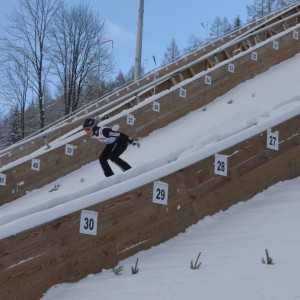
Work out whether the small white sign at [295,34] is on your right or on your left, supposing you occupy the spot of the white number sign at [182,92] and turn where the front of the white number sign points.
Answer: on your left

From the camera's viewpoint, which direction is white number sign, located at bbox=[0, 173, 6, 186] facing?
toward the camera

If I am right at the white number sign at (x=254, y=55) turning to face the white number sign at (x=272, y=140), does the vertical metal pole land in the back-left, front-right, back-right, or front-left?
back-right

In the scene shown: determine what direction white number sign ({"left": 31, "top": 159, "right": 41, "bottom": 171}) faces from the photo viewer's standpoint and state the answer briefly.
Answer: facing the viewer

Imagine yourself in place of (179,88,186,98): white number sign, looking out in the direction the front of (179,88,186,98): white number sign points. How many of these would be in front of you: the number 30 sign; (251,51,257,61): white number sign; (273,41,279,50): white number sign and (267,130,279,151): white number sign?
2

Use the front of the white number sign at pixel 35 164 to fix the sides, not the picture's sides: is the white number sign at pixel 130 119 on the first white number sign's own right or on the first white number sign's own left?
on the first white number sign's own left

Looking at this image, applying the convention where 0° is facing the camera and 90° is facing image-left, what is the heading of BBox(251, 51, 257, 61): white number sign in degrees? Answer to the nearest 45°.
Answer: approximately 0°

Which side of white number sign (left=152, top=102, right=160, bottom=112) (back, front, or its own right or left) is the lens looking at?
front

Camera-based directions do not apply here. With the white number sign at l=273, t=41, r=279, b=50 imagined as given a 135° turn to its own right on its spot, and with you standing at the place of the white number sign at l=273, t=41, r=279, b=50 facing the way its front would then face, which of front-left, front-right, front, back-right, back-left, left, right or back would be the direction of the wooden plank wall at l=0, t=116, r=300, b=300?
back-left

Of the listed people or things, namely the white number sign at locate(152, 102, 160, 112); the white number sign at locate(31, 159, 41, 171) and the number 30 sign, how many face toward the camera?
3

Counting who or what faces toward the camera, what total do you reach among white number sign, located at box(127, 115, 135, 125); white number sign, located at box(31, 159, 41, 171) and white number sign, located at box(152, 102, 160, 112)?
3

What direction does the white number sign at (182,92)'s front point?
toward the camera
